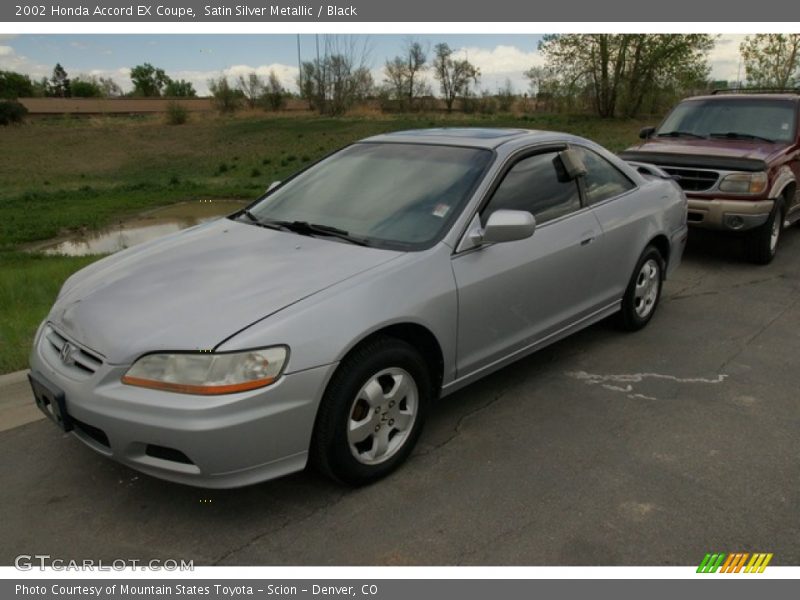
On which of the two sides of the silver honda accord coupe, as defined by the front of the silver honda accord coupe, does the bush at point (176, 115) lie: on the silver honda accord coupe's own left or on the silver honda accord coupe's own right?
on the silver honda accord coupe's own right

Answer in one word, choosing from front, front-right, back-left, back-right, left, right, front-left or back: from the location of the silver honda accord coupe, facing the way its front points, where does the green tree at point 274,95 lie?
back-right

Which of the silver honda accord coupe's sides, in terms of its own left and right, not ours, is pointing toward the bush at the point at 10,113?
right

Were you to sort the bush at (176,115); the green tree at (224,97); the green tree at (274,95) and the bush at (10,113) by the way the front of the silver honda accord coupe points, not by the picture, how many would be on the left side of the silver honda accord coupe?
0

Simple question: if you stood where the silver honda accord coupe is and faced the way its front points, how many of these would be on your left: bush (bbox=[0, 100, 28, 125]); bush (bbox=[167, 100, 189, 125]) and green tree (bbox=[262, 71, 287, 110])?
0

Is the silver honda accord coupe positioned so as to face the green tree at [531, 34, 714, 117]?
no

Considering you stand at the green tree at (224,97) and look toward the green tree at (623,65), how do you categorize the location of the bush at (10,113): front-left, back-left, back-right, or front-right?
back-right

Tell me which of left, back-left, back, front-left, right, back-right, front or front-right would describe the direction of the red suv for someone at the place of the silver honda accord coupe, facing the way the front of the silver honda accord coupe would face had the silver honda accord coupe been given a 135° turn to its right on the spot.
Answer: front-right

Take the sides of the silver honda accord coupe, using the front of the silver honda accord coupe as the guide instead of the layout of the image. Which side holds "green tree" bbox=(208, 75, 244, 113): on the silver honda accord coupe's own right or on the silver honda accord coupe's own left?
on the silver honda accord coupe's own right

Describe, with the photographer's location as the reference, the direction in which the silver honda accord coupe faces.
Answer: facing the viewer and to the left of the viewer

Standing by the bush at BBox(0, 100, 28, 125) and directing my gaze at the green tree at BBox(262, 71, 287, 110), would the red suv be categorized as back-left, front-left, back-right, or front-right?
front-right

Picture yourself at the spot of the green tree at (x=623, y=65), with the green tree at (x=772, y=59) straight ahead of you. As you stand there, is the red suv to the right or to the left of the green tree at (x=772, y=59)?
right
